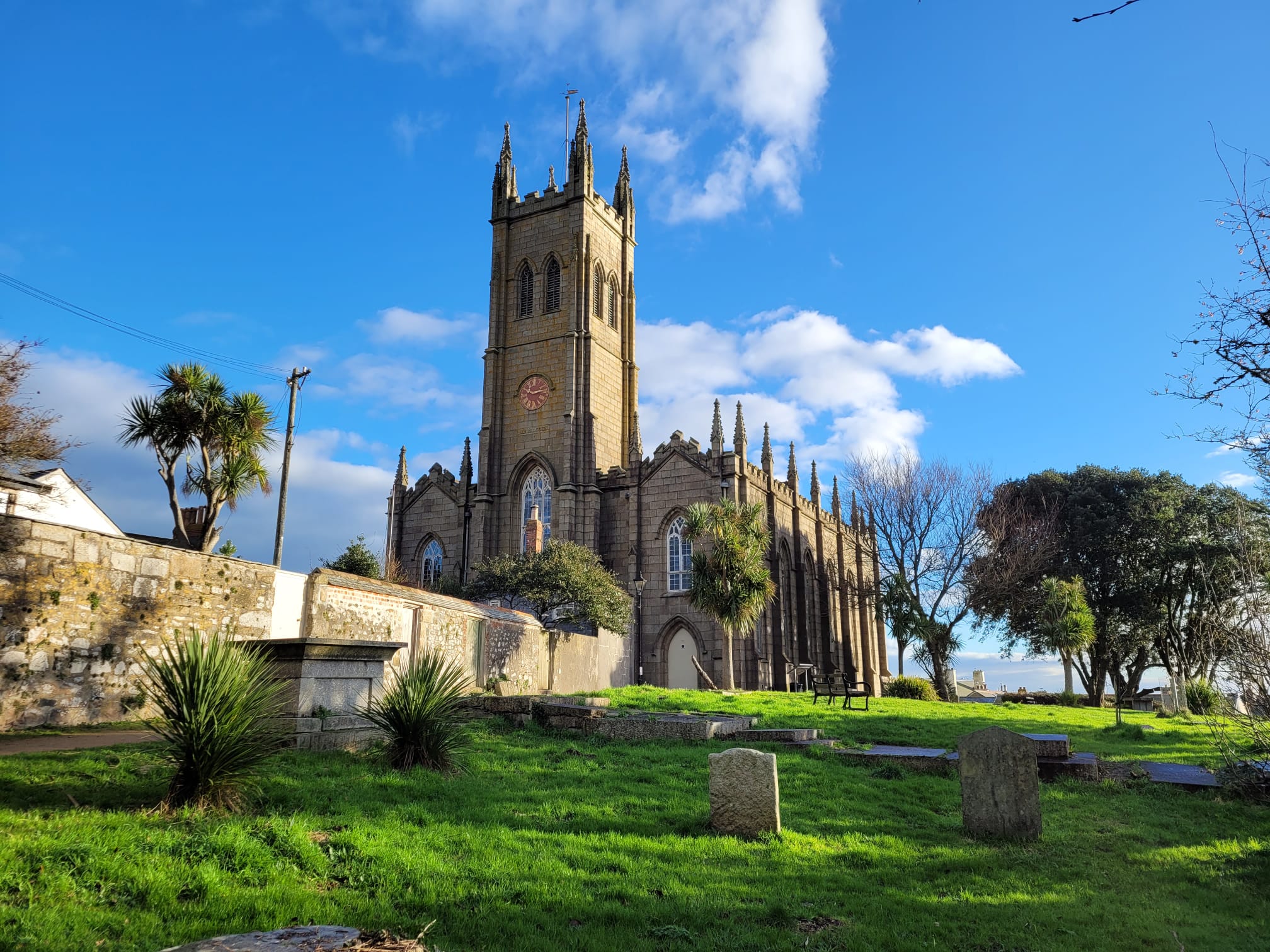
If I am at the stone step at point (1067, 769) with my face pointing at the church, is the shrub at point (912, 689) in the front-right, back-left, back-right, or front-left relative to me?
front-right

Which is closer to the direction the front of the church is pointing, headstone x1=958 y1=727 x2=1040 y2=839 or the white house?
the white house

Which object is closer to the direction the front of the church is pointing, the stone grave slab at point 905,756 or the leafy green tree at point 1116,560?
the stone grave slab

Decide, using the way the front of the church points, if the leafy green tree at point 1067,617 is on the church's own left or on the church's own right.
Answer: on the church's own left

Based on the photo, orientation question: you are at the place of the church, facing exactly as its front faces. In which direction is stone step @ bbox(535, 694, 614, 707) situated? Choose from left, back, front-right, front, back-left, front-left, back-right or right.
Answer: front-left

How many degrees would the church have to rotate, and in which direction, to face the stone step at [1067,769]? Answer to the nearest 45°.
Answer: approximately 45° to its left

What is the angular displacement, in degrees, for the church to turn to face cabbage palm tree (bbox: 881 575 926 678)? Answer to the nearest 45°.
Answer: approximately 135° to its left

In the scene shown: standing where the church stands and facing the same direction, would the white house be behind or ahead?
ahead

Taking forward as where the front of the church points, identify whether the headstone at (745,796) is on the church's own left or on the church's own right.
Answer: on the church's own left

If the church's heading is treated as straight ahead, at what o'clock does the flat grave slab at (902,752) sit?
The flat grave slab is roughly at 10 o'clock from the church.

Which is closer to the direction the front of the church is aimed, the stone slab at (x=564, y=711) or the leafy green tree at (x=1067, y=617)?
the stone slab

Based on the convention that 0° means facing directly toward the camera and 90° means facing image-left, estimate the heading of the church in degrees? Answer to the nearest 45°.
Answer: approximately 45°

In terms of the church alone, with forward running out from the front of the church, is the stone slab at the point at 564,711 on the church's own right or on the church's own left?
on the church's own left
